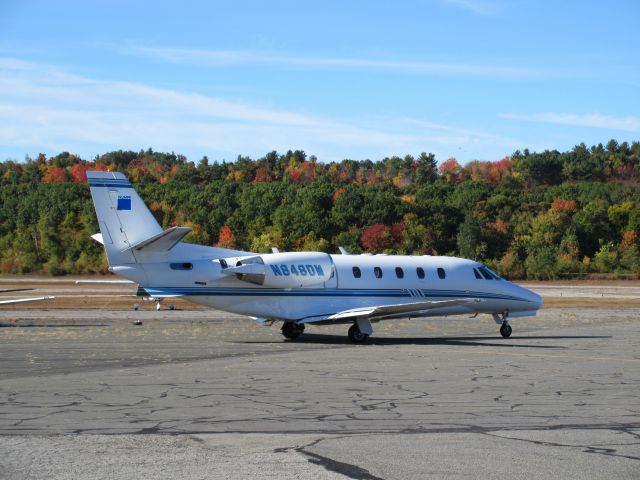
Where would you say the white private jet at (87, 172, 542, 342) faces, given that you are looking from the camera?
facing away from the viewer and to the right of the viewer
